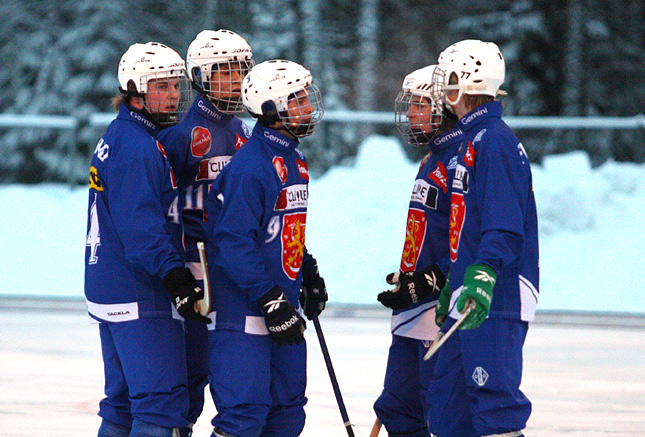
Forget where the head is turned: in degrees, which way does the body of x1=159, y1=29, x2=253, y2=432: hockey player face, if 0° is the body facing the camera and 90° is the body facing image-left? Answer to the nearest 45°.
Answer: approximately 315°

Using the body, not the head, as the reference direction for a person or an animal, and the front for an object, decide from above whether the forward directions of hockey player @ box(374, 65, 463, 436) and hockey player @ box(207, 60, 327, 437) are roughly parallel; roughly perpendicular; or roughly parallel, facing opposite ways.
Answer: roughly perpendicular

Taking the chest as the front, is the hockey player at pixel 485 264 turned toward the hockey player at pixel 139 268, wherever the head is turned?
yes

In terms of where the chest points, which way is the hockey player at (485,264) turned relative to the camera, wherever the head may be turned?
to the viewer's left

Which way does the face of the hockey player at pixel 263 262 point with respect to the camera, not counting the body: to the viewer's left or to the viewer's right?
to the viewer's right

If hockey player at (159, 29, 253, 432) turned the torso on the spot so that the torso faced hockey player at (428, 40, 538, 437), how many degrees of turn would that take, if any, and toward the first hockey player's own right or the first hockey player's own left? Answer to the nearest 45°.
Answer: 0° — they already face them

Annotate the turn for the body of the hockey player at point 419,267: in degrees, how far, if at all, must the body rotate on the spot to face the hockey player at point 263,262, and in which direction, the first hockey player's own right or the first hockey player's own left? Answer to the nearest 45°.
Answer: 0° — they already face them

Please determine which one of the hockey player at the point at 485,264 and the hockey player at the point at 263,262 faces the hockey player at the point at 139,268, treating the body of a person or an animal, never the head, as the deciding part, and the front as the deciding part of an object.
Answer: the hockey player at the point at 485,264

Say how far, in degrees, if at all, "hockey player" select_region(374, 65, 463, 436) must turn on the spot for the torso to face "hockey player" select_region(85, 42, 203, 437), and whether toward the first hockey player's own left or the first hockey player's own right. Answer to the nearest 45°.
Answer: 0° — they already face them

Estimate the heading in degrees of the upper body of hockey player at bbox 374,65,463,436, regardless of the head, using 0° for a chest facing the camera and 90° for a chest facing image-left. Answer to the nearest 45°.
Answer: approximately 45°

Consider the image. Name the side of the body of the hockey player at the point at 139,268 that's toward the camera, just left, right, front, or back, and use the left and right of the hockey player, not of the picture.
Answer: right
